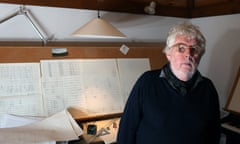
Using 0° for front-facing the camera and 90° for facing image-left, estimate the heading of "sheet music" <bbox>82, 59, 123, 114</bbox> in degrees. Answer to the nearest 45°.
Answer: approximately 0°

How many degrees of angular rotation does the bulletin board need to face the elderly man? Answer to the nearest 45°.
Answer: approximately 45° to its left

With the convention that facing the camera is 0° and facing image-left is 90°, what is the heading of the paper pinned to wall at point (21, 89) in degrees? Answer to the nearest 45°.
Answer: approximately 0°

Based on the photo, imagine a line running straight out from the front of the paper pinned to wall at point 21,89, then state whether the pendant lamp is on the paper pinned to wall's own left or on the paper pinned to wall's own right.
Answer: on the paper pinned to wall's own left

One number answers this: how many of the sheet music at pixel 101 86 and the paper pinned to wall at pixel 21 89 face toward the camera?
2

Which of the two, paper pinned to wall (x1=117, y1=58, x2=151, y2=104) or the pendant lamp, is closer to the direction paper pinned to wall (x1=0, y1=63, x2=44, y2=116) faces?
the pendant lamp
